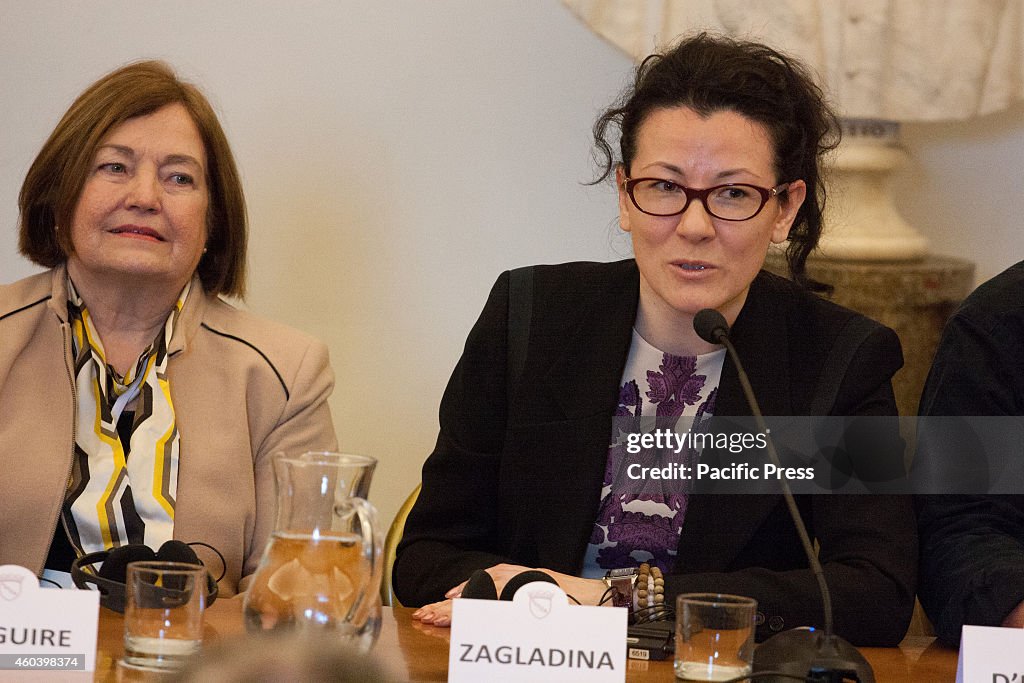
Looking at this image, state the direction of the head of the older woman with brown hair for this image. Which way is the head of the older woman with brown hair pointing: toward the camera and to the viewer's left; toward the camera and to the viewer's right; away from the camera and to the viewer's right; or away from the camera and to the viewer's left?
toward the camera and to the viewer's right

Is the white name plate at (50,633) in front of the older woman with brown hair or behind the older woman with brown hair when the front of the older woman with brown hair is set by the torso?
in front

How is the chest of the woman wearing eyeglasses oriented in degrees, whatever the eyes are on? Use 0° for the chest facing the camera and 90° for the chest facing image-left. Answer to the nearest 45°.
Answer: approximately 0°

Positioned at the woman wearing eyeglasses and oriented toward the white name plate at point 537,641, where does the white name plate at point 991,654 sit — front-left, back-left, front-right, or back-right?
front-left

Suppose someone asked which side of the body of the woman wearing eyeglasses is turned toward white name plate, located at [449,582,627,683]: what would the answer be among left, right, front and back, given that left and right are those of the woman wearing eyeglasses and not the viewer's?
front

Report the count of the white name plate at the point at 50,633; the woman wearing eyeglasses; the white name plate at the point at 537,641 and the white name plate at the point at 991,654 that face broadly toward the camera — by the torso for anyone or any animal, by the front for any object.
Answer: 4

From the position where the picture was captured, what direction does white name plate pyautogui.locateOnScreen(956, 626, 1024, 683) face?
facing the viewer

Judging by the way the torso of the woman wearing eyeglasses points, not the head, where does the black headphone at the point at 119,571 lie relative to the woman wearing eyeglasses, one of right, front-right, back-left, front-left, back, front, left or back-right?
front-right

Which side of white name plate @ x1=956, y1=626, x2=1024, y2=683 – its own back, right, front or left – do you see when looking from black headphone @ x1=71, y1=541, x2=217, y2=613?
right

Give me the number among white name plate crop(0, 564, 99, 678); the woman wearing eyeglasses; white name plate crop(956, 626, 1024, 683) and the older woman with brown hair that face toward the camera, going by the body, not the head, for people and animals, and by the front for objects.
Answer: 4

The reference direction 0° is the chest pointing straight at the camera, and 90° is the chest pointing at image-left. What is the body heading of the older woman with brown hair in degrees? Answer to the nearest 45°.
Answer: approximately 0°

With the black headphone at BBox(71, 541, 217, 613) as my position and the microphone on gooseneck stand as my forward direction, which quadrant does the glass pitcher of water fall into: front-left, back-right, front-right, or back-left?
front-right

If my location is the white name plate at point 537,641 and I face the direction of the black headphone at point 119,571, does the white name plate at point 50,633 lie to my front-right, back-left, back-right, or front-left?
front-left

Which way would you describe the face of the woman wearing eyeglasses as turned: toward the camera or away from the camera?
toward the camera

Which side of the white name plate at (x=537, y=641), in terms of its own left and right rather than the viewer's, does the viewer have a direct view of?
front
